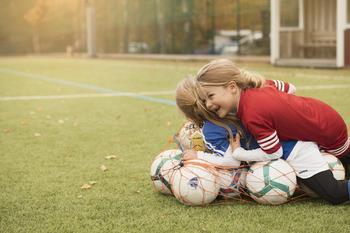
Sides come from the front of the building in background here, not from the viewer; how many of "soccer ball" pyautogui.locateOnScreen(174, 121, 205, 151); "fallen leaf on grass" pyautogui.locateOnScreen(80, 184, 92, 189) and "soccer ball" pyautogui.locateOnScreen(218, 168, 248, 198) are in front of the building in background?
3

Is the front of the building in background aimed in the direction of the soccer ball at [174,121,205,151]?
yes

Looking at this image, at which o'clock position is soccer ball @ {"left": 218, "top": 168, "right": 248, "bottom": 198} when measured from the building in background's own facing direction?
The soccer ball is roughly at 12 o'clock from the building in background.

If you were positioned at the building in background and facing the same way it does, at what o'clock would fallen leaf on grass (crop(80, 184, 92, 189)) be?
The fallen leaf on grass is roughly at 12 o'clock from the building in background.

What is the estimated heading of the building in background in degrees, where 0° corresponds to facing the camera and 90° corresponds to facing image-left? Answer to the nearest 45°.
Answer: approximately 0°
